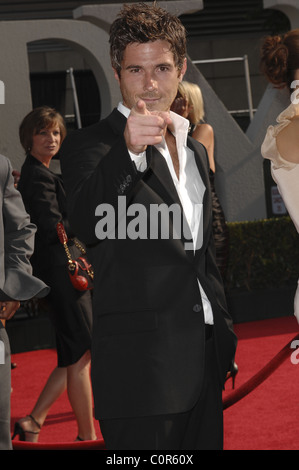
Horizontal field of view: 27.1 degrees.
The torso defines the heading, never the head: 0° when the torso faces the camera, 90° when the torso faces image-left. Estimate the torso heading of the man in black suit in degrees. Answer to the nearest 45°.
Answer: approximately 315°

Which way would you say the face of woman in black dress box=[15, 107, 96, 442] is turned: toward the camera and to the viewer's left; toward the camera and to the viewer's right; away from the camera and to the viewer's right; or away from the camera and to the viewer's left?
toward the camera and to the viewer's right
